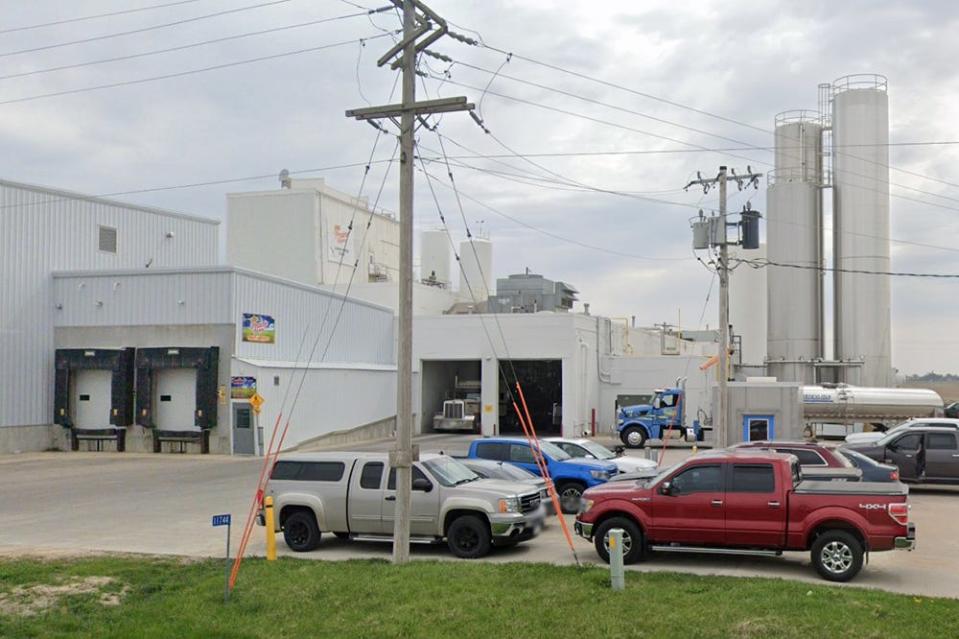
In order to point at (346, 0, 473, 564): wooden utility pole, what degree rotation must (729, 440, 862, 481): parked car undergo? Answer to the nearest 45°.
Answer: approximately 45° to its left

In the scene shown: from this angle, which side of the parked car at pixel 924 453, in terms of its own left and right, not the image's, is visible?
left

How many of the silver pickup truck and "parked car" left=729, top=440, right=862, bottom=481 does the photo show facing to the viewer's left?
1

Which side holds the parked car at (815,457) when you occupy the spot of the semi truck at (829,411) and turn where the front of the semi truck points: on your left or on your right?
on your left

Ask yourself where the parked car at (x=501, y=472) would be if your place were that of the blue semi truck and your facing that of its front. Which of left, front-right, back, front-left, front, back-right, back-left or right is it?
left

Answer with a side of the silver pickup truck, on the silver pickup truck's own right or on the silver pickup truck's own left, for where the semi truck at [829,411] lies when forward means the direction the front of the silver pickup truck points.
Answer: on the silver pickup truck's own left

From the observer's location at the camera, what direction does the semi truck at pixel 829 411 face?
facing to the left of the viewer

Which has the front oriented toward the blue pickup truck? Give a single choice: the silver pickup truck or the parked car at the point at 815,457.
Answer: the parked car

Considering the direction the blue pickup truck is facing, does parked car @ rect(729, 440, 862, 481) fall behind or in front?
in front

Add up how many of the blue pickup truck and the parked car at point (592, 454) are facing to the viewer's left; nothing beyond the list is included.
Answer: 0

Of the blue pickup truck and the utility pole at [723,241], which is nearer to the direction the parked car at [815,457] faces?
the blue pickup truck
